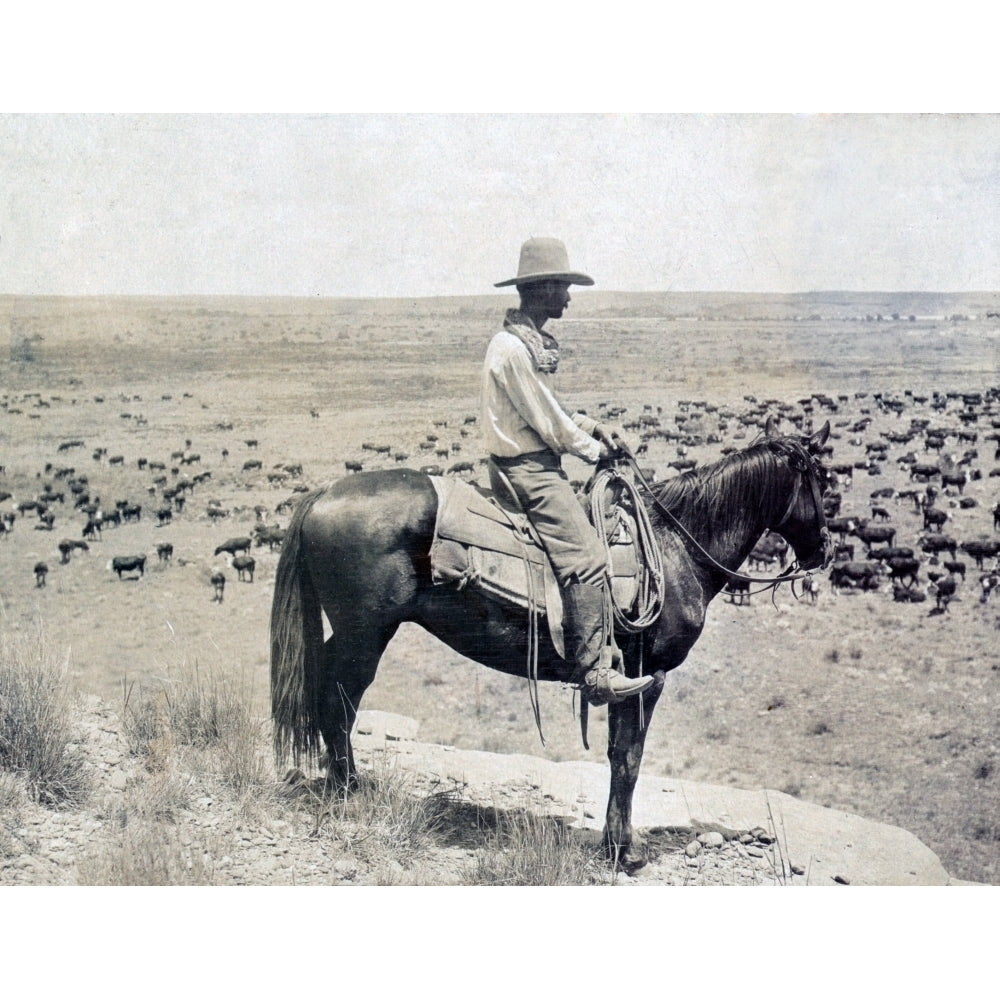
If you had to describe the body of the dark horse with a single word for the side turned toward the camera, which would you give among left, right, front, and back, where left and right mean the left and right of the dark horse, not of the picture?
right

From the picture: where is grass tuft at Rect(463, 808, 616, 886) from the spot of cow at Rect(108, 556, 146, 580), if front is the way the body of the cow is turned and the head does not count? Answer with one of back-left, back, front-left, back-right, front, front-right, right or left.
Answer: back-left

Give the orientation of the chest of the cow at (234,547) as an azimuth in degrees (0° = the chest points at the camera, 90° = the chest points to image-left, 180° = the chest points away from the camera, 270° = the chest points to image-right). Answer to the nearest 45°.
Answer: approximately 90°

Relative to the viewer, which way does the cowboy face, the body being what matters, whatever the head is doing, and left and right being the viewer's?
facing to the right of the viewer

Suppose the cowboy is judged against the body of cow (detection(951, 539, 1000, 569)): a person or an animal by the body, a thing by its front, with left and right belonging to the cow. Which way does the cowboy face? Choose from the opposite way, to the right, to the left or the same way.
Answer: the opposite way

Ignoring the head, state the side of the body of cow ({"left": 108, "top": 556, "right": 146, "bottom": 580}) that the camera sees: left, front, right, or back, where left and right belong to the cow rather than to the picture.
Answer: left

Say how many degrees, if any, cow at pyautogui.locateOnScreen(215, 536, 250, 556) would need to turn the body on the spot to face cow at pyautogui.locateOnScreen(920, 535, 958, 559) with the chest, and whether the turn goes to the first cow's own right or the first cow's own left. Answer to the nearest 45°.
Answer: approximately 180°

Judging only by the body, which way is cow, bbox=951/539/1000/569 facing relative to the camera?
to the viewer's left

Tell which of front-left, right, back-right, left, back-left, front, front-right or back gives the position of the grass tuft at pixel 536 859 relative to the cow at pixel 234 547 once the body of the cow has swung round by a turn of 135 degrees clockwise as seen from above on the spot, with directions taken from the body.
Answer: right

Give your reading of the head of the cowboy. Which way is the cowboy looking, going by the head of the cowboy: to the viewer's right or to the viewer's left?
to the viewer's right

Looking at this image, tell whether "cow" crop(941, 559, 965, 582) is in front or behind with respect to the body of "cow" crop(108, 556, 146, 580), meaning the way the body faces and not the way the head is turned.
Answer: behind

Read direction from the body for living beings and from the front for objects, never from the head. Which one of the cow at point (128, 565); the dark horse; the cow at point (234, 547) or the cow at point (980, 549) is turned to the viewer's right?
the dark horse
